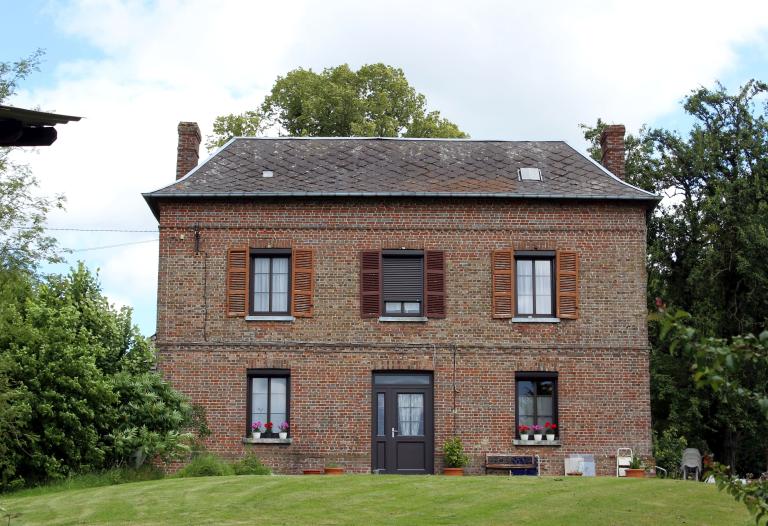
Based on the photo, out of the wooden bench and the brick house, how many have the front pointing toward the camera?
2

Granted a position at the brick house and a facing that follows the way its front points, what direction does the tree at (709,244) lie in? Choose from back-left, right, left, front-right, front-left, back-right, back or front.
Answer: back-left

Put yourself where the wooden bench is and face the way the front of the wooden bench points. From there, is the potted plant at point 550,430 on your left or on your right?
on your left

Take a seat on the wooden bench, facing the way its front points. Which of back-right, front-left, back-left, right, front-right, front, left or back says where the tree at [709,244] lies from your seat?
back-left

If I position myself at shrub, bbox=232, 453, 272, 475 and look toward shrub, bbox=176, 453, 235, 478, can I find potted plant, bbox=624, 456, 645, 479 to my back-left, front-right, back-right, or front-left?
back-left

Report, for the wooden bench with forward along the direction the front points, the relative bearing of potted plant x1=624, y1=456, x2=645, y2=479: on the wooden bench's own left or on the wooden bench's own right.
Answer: on the wooden bench's own left

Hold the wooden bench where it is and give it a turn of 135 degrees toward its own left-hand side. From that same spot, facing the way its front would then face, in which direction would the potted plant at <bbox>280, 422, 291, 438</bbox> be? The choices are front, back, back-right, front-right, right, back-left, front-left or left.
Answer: back-left

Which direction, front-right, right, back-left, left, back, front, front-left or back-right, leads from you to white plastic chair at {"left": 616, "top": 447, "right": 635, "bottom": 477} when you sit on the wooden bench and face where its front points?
left

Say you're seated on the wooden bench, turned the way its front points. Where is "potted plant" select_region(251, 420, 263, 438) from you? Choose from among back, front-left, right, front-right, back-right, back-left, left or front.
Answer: right

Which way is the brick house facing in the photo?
toward the camera

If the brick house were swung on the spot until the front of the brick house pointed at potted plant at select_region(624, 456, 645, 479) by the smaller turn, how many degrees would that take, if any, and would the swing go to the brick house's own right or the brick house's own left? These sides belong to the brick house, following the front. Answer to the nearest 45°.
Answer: approximately 90° to the brick house's own left

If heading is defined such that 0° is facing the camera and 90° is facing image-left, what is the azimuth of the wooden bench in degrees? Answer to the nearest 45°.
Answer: approximately 0°

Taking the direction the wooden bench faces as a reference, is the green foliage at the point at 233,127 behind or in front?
behind
